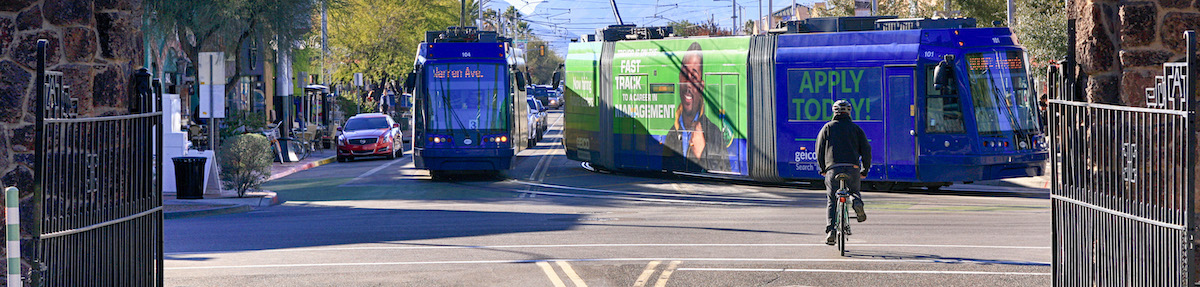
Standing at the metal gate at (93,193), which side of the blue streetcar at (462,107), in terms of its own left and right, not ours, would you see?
front

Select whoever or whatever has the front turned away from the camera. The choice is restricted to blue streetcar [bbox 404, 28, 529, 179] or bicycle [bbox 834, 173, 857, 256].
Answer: the bicycle

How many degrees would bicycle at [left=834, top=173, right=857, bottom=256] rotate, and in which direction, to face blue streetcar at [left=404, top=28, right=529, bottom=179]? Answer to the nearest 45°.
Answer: approximately 45° to its left

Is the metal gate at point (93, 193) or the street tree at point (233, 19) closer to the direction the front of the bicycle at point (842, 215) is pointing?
the street tree

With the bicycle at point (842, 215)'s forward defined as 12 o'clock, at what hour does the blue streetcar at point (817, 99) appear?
The blue streetcar is roughly at 12 o'clock from the bicycle.

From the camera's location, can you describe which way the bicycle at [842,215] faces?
facing away from the viewer

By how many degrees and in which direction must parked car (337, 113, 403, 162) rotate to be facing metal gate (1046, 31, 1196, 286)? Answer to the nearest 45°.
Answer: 0° — it already faces it

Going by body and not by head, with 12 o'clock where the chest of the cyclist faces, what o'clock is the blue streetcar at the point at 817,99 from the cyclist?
The blue streetcar is roughly at 12 o'clock from the cyclist.

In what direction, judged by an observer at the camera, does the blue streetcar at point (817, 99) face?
facing the viewer and to the right of the viewer

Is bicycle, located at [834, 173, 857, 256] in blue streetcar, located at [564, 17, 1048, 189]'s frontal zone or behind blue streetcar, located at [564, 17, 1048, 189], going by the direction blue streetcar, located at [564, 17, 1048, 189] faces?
frontal zone

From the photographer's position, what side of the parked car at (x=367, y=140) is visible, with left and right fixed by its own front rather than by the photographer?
front

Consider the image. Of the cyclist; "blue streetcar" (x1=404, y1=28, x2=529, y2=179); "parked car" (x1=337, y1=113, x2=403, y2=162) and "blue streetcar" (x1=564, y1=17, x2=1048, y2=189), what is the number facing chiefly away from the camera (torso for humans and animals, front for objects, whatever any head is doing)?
1

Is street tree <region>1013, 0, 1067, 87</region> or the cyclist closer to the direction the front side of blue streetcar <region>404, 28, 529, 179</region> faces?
the cyclist

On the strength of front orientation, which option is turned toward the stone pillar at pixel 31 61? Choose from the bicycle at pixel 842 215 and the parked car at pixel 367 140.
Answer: the parked car

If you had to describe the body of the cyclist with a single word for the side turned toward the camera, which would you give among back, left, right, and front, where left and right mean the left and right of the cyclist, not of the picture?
back
